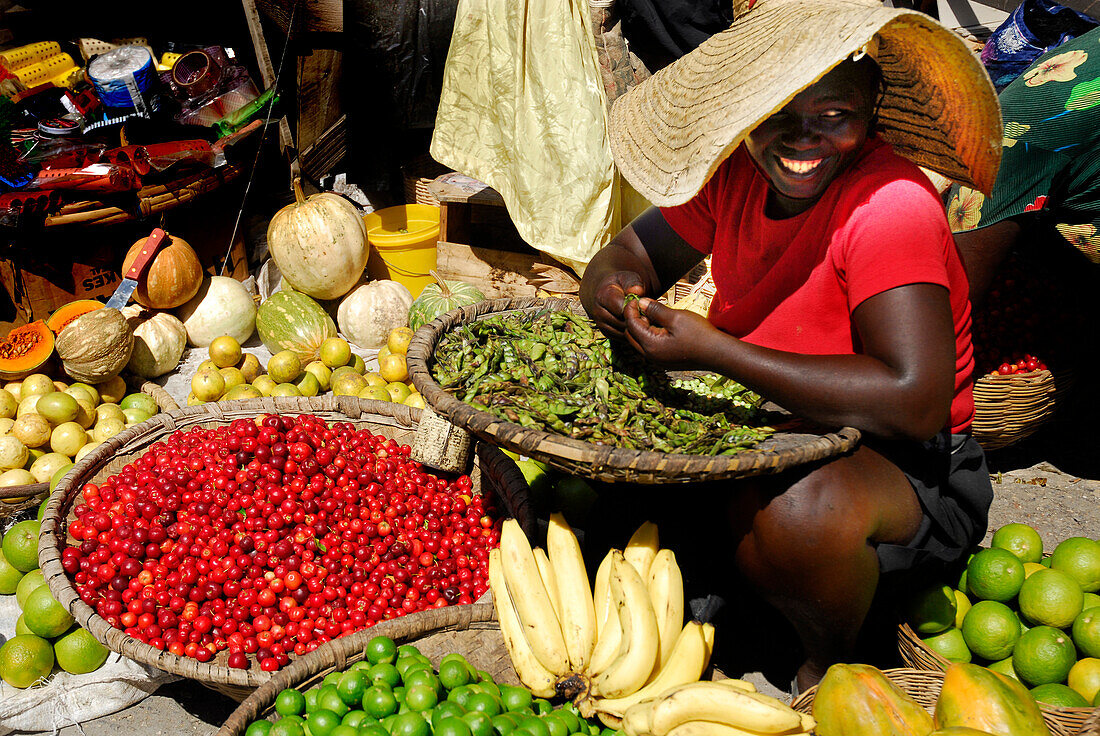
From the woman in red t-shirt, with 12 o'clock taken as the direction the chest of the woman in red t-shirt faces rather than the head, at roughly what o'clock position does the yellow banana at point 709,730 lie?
The yellow banana is roughly at 11 o'clock from the woman in red t-shirt.

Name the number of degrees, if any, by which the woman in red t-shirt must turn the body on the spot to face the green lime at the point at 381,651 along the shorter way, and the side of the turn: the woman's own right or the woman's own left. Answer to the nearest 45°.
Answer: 0° — they already face it

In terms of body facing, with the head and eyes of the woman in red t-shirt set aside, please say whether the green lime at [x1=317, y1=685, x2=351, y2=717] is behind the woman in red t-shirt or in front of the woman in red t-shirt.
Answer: in front

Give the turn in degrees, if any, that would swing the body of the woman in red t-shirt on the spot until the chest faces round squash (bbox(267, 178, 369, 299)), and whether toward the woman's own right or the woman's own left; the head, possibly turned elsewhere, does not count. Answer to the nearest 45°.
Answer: approximately 90° to the woman's own right

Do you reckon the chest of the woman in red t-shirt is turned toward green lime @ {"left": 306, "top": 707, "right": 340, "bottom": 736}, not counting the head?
yes

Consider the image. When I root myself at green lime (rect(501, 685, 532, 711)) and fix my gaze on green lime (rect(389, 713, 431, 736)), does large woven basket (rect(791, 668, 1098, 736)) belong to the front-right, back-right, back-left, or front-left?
back-left

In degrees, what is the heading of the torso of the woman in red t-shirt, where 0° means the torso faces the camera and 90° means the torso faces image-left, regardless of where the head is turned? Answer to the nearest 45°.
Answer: approximately 45°

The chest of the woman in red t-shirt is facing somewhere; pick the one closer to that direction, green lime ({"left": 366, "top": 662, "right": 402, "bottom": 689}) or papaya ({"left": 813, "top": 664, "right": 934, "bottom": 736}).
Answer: the green lime

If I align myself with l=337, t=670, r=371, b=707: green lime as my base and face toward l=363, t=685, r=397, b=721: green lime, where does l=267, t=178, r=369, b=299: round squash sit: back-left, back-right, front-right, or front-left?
back-left

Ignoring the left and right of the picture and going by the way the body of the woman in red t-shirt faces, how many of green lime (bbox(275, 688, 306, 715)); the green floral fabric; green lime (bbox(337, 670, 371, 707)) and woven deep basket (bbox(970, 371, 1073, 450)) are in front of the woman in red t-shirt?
2
